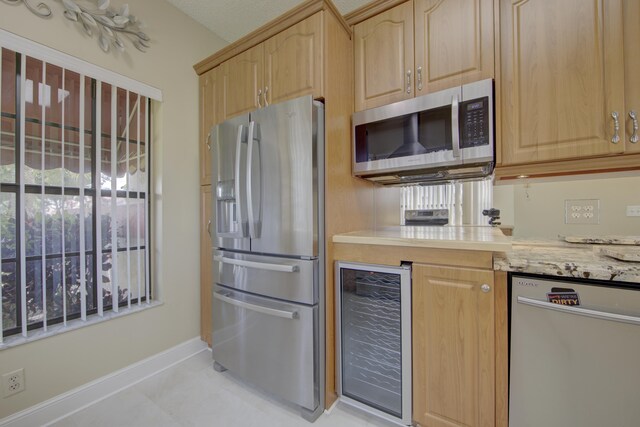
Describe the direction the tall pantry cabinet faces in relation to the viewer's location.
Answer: facing the viewer and to the left of the viewer

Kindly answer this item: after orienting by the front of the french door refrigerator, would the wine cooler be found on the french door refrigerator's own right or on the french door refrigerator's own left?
on the french door refrigerator's own left

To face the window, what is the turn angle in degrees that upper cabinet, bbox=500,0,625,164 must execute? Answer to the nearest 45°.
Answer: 0° — it already faces it

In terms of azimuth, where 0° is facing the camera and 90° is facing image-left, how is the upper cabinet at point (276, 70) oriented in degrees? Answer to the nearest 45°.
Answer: approximately 45°

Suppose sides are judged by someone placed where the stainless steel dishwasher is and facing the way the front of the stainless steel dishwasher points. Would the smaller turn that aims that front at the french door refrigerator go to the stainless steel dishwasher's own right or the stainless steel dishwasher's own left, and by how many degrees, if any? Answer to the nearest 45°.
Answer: approximately 45° to the stainless steel dishwasher's own right

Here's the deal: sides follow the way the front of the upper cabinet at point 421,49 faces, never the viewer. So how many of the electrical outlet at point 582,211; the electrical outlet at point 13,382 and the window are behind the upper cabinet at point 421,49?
0

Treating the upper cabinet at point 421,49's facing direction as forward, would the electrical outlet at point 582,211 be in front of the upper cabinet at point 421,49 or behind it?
behind

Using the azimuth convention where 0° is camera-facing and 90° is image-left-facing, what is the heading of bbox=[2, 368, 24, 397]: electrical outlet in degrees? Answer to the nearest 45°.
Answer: approximately 315°

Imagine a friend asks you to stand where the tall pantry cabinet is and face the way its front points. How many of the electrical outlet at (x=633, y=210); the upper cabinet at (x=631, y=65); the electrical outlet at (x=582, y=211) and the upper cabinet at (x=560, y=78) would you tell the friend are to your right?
0

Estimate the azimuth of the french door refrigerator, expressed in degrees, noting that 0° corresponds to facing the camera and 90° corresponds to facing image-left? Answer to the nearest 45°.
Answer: approximately 45°

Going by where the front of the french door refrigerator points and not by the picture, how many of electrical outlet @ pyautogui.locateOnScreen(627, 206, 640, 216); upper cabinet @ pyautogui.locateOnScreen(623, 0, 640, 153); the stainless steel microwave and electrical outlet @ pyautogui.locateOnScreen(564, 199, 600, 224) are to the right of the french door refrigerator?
0

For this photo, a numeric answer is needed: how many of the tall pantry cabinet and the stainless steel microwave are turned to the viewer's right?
0

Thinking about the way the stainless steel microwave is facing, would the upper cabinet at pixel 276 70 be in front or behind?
in front

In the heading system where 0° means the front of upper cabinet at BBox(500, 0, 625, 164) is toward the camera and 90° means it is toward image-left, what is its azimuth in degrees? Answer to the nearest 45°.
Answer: approximately 45°
